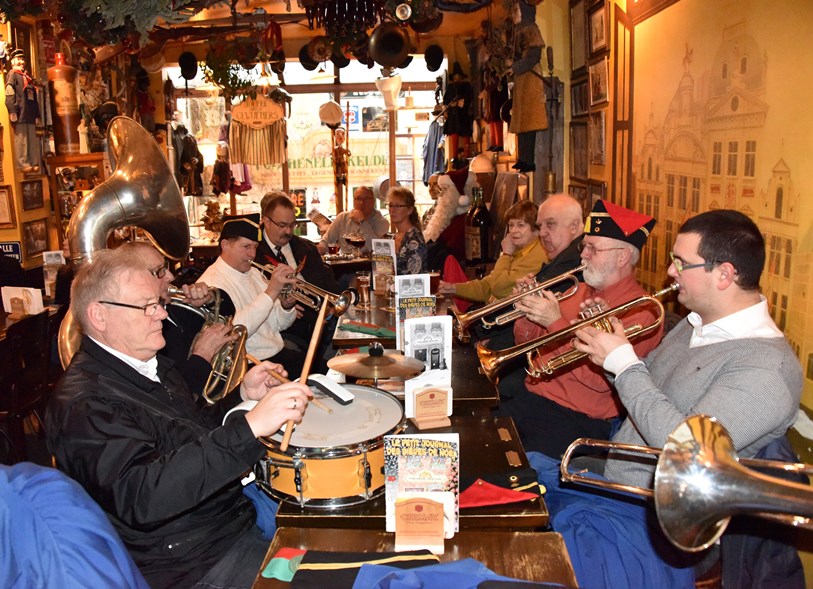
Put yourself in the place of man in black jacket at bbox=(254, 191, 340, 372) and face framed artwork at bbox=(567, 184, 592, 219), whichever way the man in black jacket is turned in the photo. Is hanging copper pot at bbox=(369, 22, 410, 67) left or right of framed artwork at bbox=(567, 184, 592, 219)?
left

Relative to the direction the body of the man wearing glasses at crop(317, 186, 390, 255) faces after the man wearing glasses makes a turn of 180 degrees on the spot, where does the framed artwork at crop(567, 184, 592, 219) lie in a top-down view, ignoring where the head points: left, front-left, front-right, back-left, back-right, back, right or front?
back-right

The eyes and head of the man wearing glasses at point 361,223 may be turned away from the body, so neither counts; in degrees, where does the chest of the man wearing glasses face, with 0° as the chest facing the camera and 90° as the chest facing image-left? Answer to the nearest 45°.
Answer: approximately 0°

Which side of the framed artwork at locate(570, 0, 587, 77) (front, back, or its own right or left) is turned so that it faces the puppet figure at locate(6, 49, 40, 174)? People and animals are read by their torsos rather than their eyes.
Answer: front

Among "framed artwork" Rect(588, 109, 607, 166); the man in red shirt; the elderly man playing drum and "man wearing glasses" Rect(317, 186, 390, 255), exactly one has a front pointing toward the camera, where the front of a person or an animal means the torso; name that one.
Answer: the man wearing glasses

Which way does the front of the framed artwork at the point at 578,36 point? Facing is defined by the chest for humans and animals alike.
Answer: to the viewer's left

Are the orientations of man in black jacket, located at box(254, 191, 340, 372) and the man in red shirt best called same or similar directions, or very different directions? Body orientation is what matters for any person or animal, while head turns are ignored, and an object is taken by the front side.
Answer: very different directions

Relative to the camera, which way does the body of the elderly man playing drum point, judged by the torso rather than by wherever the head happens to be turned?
to the viewer's right

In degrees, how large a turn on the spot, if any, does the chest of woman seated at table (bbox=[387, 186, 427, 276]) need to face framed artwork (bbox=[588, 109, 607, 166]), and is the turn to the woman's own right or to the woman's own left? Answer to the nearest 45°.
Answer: approximately 90° to the woman's own left

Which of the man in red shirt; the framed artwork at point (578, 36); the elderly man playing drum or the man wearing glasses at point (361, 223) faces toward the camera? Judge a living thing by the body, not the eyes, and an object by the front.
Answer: the man wearing glasses

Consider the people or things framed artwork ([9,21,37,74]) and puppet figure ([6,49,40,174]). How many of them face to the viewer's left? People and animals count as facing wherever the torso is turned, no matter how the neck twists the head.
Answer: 0

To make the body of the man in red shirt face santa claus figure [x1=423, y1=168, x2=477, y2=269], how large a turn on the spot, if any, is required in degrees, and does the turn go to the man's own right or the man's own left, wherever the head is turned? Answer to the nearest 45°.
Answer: approximately 90° to the man's own right

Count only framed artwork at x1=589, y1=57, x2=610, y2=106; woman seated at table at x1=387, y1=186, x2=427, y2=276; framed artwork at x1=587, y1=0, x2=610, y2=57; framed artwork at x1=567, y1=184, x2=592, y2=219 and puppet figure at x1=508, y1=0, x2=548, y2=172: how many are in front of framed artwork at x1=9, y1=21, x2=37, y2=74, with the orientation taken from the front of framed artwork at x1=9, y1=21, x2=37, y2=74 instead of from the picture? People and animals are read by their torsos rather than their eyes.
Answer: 5

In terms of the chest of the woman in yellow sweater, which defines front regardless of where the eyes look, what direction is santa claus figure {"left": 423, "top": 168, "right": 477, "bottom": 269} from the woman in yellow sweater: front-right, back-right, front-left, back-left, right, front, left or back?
back-right

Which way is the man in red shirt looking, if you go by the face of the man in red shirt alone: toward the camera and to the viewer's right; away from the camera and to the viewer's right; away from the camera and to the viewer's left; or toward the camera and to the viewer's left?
toward the camera and to the viewer's left

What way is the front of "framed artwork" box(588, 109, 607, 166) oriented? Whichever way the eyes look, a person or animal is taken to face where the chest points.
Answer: to the viewer's left

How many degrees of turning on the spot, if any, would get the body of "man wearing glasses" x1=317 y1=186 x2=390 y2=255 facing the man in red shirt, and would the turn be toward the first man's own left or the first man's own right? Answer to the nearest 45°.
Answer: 0° — they already face them

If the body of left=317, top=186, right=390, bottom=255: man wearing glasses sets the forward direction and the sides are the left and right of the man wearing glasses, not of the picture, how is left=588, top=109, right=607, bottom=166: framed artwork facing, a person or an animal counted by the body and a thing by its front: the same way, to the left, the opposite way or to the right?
to the right
